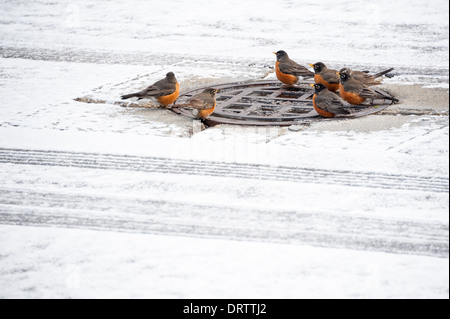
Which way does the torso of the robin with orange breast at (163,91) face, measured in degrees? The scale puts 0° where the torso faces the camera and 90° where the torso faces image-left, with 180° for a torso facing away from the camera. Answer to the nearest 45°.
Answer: approximately 270°

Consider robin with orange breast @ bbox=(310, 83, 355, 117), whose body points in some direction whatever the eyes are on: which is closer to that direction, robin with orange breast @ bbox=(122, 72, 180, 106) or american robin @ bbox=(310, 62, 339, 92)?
the robin with orange breast

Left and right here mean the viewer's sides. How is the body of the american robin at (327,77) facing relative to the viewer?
facing to the left of the viewer

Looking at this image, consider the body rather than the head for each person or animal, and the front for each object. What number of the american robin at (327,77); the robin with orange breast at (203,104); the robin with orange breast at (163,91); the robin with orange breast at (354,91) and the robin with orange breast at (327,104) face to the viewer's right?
2

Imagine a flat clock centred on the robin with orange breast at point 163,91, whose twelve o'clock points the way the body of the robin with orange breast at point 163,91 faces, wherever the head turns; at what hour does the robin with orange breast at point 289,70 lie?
the robin with orange breast at point 289,70 is roughly at 11 o'clock from the robin with orange breast at point 163,91.

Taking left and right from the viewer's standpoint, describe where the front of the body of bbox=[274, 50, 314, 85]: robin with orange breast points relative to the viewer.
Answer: facing to the left of the viewer

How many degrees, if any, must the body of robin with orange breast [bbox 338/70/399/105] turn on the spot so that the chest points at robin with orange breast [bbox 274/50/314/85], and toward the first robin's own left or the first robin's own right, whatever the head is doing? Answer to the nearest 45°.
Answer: approximately 45° to the first robin's own right

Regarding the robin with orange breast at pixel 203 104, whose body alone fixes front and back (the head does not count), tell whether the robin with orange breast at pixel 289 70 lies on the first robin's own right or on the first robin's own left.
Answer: on the first robin's own left

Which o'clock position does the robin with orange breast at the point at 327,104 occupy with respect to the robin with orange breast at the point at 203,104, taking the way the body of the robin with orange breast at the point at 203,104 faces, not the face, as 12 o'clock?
the robin with orange breast at the point at 327,104 is roughly at 12 o'clock from the robin with orange breast at the point at 203,104.

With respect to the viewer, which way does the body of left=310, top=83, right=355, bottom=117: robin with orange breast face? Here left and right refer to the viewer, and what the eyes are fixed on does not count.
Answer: facing to the left of the viewer

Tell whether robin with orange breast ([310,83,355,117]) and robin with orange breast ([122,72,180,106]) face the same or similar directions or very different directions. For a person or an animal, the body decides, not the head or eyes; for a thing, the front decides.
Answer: very different directions
